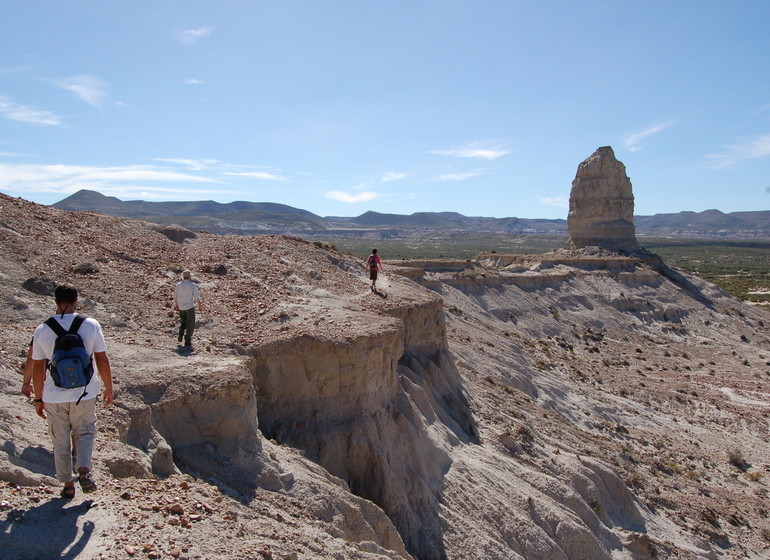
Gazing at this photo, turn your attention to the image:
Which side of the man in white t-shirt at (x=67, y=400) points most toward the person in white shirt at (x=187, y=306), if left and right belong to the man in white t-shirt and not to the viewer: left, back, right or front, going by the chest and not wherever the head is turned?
front

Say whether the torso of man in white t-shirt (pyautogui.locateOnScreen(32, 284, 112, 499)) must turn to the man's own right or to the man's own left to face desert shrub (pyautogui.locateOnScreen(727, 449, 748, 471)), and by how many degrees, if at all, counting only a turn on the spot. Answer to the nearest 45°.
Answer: approximately 90° to the man's own right

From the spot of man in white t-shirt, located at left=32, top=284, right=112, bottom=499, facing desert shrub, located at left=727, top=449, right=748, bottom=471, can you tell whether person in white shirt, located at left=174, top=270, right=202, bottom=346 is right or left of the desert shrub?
left

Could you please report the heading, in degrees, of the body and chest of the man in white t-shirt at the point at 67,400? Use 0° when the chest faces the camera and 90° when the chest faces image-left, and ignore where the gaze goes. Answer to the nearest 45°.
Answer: approximately 180°

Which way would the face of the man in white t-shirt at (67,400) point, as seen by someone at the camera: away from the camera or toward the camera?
away from the camera

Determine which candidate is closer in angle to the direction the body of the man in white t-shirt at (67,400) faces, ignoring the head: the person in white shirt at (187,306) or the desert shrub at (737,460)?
the person in white shirt
